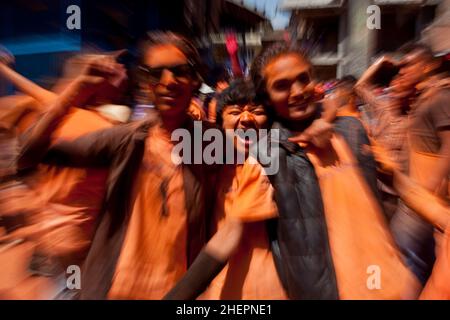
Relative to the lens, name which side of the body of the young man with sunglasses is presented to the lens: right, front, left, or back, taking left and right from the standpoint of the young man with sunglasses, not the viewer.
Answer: front
